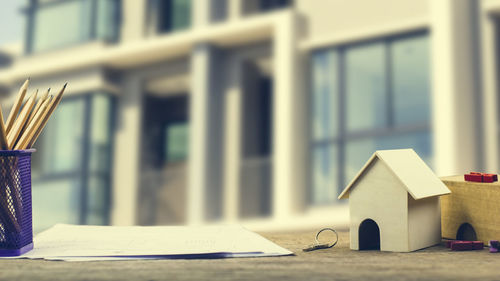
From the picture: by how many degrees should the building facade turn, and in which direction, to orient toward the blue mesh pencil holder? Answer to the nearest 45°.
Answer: approximately 45° to its left

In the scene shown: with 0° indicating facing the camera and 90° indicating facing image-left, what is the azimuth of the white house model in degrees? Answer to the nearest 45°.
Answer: approximately 45°

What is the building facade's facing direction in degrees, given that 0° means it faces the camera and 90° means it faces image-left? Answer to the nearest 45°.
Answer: approximately 45°

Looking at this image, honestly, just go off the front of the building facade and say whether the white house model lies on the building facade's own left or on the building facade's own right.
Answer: on the building facade's own left

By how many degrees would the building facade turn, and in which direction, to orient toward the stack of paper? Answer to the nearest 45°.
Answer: approximately 45° to its left

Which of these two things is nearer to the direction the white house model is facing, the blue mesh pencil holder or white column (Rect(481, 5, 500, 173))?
the blue mesh pencil holder
